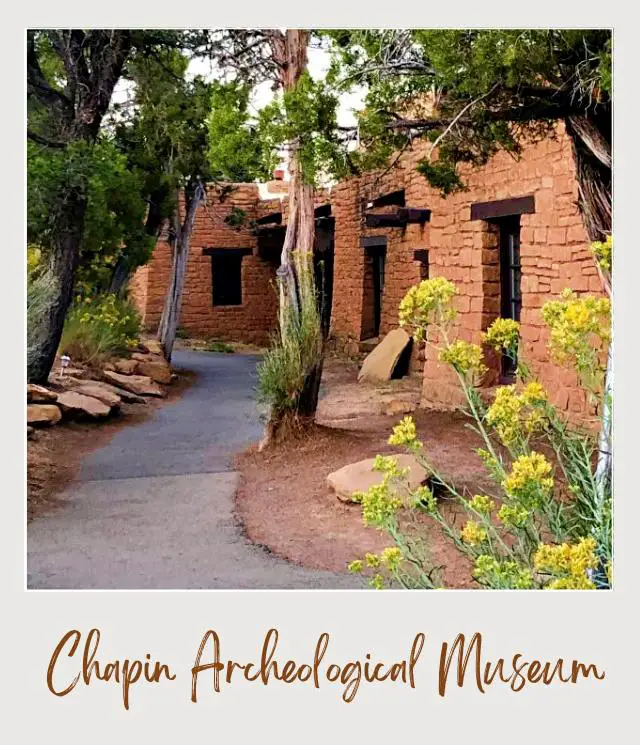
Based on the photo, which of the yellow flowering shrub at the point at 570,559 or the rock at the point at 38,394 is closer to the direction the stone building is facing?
the rock

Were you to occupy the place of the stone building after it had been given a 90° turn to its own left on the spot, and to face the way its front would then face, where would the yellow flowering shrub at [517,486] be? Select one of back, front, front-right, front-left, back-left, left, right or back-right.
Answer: front-right

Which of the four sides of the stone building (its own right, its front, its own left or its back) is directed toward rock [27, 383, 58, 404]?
front

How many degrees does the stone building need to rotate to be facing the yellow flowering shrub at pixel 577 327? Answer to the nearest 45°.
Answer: approximately 45° to its left

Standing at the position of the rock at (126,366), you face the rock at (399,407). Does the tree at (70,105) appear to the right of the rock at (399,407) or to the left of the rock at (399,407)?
right

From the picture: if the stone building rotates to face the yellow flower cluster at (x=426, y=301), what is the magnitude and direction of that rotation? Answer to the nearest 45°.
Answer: approximately 45° to its left

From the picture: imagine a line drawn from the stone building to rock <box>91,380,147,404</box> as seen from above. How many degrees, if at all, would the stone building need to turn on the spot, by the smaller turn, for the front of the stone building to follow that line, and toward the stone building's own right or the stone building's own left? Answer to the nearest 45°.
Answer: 0° — it already faces it

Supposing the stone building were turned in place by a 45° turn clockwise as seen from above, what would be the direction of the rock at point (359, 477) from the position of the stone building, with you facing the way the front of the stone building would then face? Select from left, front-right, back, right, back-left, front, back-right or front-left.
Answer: left

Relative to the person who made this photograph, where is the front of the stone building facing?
facing the viewer and to the left of the viewer

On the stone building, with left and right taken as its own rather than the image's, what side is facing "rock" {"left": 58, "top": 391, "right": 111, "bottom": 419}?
front
